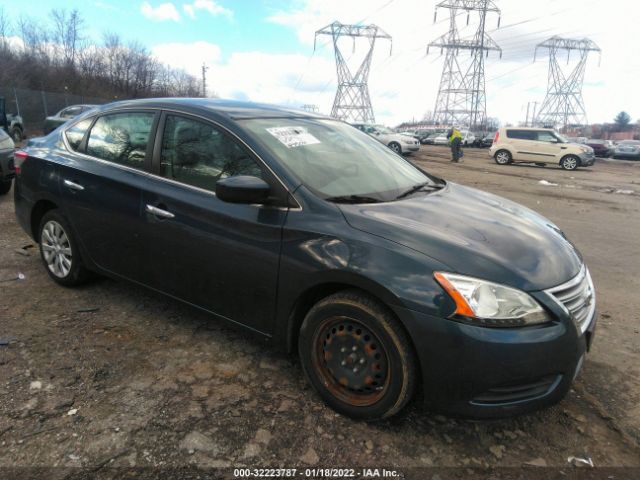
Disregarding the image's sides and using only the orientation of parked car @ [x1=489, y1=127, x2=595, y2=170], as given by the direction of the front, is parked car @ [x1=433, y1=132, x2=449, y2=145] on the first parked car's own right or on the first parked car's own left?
on the first parked car's own left

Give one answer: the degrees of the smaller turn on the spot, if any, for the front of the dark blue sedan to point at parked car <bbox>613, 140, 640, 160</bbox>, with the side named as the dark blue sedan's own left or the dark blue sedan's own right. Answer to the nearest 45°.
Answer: approximately 90° to the dark blue sedan's own left

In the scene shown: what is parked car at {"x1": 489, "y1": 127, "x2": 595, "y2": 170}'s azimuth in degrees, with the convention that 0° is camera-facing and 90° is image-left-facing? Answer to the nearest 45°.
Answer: approximately 270°

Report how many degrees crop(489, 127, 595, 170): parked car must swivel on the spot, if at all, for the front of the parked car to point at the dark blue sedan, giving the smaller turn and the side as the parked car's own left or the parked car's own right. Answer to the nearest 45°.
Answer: approximately 90° to the parked car's own right

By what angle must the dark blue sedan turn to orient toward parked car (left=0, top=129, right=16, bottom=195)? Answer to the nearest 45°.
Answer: approximately 180°

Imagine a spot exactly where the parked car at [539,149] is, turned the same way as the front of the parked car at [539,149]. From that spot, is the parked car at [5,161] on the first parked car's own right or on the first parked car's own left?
on the first parked car's own right

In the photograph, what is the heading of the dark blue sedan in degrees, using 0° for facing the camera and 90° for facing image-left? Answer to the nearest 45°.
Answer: approximately 315°

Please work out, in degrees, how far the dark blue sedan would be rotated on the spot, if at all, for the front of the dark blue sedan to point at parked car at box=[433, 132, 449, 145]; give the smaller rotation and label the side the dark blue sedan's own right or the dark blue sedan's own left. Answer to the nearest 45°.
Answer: approximately 135° to the dark blue sedan's own left

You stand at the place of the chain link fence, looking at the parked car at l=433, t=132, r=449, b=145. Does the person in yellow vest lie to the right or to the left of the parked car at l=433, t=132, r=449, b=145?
right

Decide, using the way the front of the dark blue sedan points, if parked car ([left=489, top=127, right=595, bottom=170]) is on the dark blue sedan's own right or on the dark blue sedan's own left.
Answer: on the dark blue sedan's own left

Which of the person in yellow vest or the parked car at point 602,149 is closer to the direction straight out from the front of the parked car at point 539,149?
the parked car

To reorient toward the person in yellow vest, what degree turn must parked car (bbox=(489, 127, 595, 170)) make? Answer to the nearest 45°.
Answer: approximately 180°

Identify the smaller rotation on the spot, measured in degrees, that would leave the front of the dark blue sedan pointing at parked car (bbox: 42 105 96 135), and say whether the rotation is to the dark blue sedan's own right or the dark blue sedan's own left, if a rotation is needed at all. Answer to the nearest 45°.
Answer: approximately 180°
